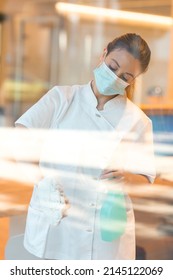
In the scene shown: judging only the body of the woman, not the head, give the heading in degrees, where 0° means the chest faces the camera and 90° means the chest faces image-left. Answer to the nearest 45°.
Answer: approximately 0°

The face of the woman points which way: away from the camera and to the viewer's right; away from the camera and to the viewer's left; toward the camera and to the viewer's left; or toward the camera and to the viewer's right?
toward the camera and to the viewer's left
